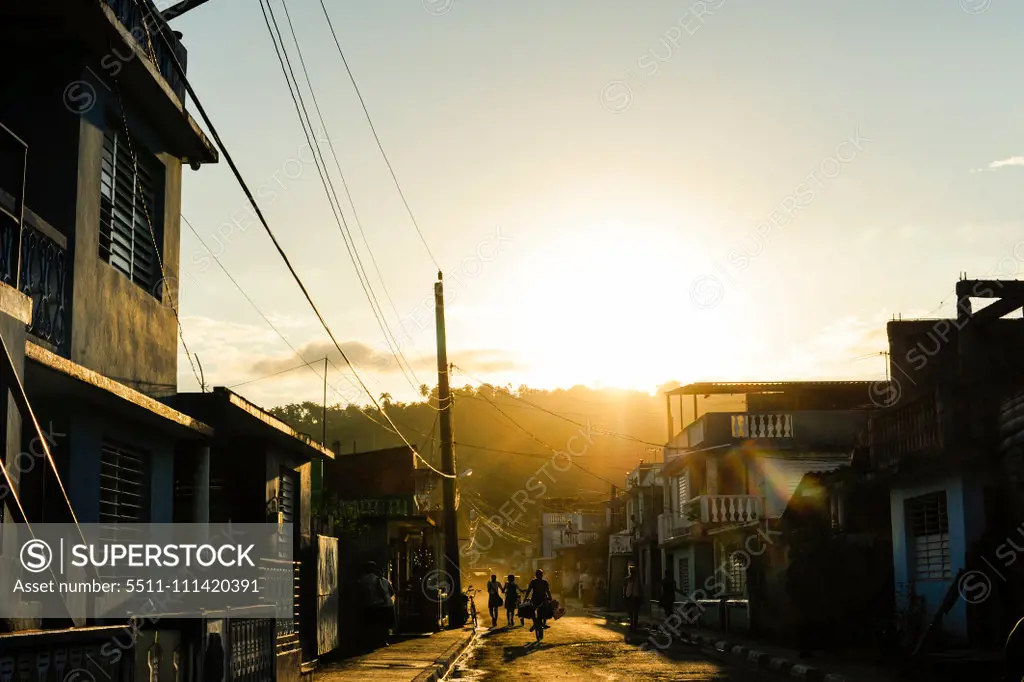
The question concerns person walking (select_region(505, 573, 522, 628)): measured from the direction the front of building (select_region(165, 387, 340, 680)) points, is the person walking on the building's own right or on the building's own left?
on the building's own left

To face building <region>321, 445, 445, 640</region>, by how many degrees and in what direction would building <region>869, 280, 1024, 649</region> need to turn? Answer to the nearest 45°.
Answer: approximately 90° to its right

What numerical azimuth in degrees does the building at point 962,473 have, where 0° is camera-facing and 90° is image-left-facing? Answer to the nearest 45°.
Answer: approximately 45°
